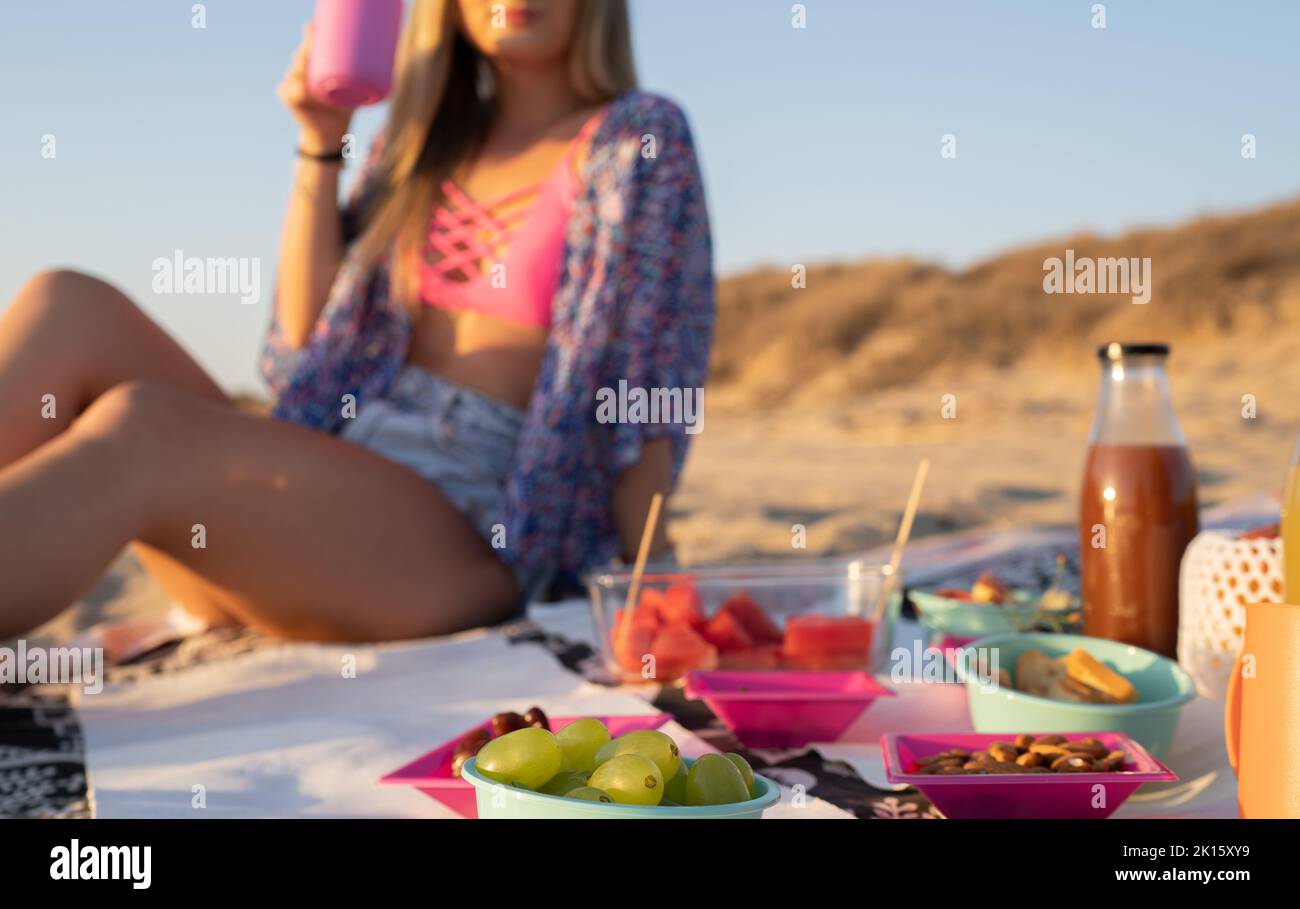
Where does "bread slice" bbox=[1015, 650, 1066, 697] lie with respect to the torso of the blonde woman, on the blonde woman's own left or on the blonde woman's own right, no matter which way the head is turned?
on the blonde woman's own left

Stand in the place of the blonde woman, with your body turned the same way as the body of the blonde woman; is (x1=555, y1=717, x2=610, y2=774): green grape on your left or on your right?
on your left

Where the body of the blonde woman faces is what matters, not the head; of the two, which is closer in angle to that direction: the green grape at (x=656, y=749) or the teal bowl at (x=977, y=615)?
the green grape

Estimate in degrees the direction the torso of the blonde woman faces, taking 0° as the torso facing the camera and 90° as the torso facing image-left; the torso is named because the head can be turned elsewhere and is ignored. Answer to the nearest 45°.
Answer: approximately 45°

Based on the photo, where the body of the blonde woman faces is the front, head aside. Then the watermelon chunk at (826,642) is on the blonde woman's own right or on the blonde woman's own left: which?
on the blonde woman's own left

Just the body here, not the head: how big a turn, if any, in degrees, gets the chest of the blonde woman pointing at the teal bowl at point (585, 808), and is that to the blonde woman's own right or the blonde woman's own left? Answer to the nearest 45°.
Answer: approximately 45° to the blonde woman's own left

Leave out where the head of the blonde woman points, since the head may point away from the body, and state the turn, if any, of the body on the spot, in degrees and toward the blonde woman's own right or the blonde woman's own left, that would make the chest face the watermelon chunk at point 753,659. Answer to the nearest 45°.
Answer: approximately 45° to the blonde woman's own left

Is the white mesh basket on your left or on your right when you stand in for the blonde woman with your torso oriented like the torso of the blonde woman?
on your left

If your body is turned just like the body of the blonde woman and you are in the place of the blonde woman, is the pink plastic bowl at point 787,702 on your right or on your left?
on your left
